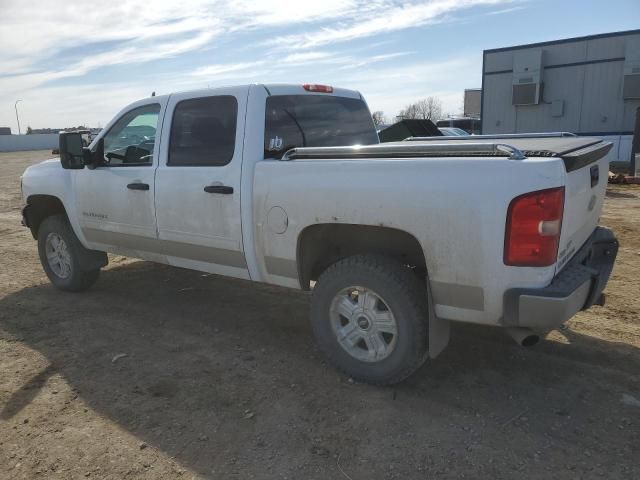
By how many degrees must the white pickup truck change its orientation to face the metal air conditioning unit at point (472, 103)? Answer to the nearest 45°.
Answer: approximately 45° to its right

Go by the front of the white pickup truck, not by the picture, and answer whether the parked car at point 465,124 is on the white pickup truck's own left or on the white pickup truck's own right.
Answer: on the white pickup truck's own right

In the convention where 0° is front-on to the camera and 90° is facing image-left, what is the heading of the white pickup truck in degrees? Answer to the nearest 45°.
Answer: approximately 135°

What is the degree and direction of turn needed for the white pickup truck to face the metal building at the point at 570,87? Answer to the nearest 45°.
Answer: approximately 90° to its right

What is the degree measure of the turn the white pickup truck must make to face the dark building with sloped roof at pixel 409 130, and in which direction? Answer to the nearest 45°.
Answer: approximately 45° to its right
